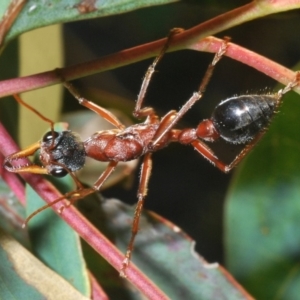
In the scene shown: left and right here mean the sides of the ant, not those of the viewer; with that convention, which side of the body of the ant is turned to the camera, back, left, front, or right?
left
